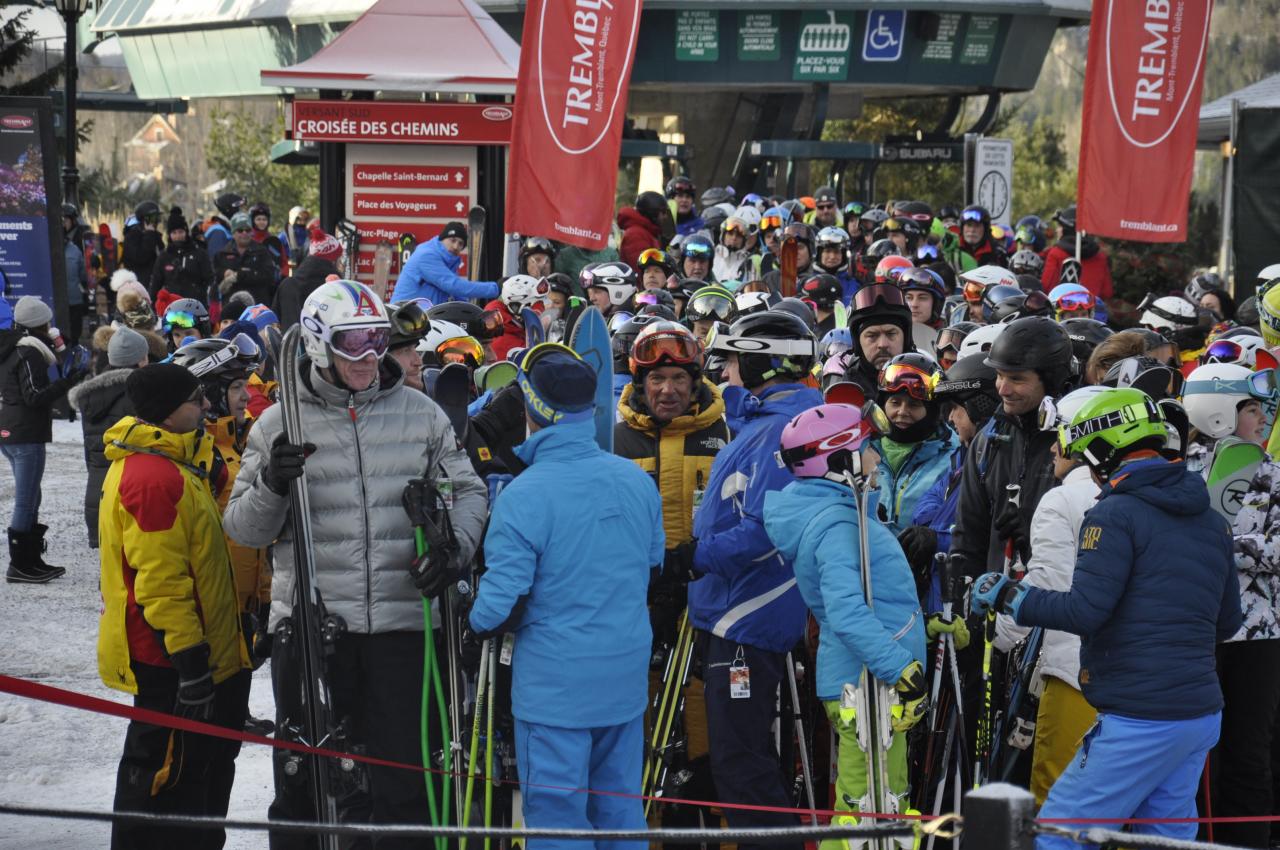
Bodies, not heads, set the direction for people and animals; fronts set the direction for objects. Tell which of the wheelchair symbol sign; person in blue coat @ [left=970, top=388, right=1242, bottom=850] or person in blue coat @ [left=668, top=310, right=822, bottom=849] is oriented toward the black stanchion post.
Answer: the wheelchair symbol sign

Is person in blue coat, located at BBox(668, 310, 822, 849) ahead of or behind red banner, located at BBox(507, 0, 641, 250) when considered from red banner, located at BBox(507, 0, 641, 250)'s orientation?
ahead

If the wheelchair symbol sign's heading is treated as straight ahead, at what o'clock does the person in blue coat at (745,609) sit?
The person in blue coat is roughly at 12 o'clock from the wheelchair symbol sign.

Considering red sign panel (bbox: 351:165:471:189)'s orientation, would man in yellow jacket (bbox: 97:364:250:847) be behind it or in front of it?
in front

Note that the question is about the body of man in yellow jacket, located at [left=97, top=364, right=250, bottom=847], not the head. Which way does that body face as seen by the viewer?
to the viewer's right

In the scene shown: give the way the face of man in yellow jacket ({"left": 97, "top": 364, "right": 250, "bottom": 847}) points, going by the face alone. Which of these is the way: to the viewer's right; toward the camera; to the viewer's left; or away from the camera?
to the viewer's right

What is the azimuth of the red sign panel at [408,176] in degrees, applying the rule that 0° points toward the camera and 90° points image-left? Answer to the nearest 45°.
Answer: approximately 0°

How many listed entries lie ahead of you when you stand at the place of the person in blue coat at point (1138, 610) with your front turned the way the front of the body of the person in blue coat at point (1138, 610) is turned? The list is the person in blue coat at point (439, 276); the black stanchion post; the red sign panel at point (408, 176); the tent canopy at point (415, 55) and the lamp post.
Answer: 4
